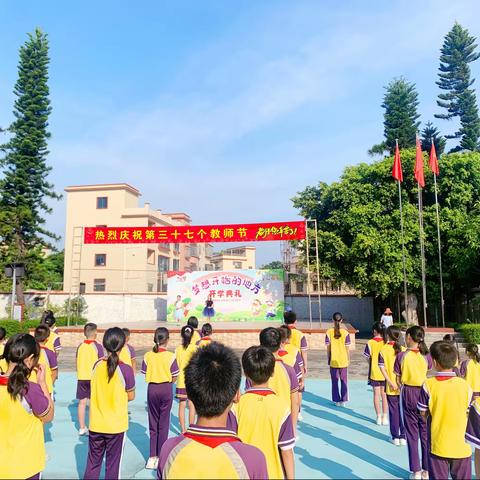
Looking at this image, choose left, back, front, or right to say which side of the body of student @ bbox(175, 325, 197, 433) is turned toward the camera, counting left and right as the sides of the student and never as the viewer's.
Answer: back

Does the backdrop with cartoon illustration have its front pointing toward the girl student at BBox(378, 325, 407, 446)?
yes

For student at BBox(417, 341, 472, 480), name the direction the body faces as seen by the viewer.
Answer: away from the camera

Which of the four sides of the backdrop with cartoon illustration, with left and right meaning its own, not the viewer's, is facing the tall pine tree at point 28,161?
right

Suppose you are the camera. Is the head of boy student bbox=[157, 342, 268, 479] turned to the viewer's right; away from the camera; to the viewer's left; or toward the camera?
away from the camera

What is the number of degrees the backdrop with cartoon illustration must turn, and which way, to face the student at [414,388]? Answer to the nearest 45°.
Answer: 0° — it already faces them

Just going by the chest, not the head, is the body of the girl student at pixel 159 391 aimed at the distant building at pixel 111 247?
yes

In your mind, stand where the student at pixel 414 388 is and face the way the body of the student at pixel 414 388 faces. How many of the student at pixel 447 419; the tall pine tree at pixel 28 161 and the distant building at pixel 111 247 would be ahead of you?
2

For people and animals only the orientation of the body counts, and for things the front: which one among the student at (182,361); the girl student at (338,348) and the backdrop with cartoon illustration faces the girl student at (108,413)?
the backdrop with cartoon illustration

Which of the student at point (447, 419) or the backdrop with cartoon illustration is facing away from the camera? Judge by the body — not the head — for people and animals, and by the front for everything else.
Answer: the student

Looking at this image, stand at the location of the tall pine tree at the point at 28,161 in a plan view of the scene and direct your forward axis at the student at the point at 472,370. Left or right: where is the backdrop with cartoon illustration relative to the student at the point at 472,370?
left

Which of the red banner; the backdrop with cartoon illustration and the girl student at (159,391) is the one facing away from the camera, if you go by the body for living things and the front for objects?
the girl student

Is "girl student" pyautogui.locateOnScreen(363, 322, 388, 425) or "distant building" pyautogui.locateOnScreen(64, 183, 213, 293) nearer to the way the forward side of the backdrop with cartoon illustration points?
the girl student

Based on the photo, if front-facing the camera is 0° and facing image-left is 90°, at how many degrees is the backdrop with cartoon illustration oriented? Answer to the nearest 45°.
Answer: approximately 0°
